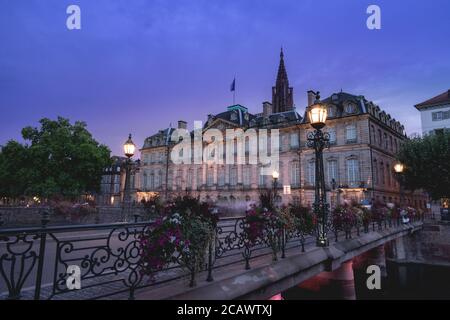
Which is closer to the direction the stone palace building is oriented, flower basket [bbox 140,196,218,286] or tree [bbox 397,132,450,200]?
the flower basket

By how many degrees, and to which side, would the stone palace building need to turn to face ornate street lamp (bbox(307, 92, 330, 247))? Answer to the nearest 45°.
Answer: approximately 45° to its left

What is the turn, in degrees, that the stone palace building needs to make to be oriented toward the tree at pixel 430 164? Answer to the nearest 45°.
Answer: approximately 90° to its left

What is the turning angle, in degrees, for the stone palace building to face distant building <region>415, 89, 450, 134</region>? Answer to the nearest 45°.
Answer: approximately 135° to its left

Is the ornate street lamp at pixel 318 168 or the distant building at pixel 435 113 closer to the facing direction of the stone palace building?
the ornate street lamp

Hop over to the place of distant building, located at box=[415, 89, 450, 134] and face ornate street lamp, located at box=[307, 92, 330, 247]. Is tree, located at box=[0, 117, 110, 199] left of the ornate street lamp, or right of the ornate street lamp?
right

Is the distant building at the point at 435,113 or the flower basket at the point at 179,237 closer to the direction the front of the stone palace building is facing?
the flower basket

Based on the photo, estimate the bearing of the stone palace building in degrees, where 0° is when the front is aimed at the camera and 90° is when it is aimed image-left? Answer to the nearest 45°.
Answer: approximately 45°
